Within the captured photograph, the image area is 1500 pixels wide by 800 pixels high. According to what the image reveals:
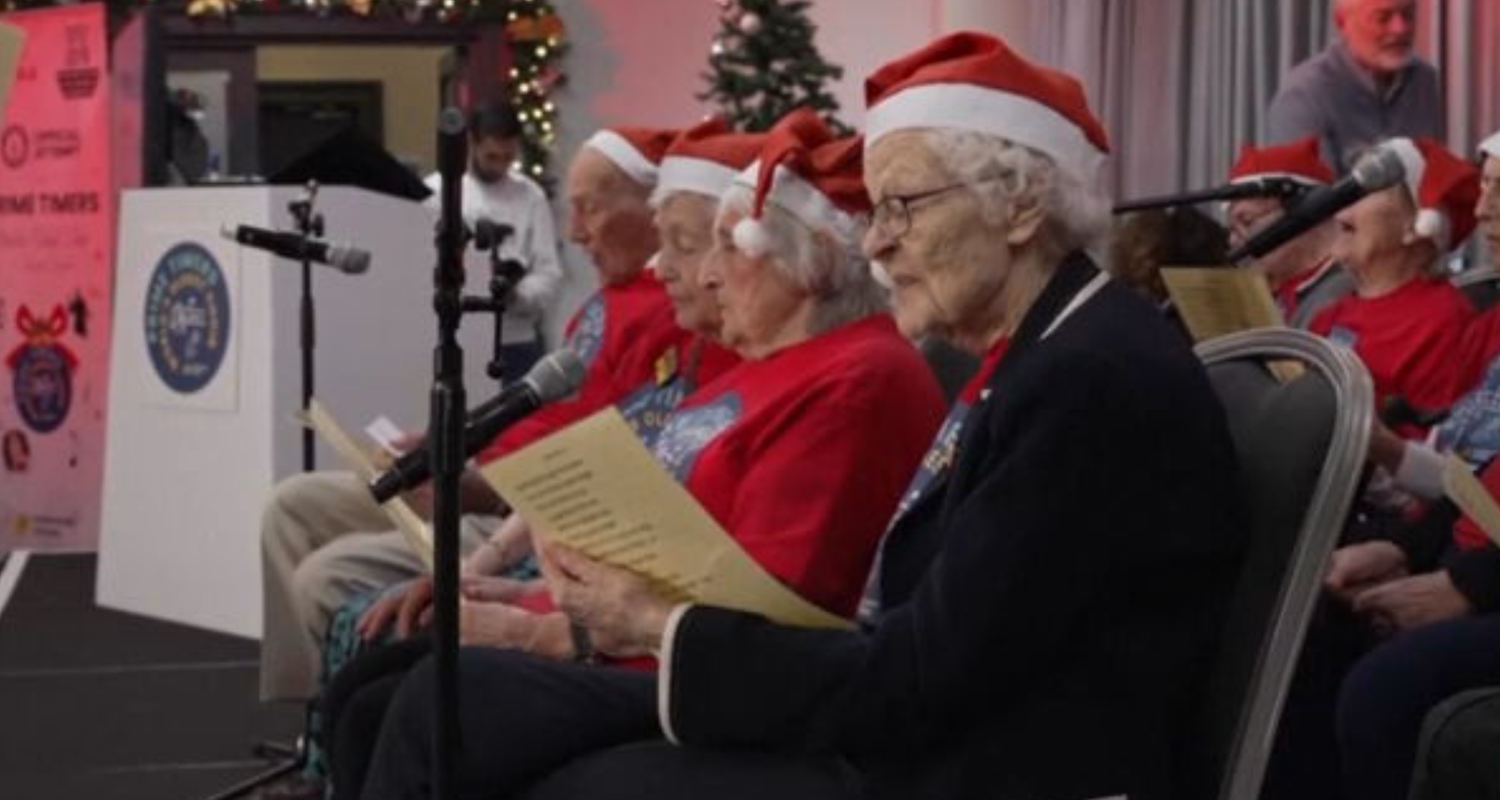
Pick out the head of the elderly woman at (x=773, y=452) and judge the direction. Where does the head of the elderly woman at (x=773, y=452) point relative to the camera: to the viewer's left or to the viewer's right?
to the viewer's left

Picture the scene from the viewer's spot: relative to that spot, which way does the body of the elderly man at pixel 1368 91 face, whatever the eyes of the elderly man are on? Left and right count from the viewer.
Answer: facing the viewer and to the right of the viewer

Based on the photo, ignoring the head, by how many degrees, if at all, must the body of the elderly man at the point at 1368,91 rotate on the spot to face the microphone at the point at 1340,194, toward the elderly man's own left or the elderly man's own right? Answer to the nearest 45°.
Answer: approximately 45° to the elderly man's own right

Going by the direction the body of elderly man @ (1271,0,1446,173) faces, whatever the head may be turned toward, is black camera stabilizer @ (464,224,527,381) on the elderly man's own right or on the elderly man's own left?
on the elderly man's own right

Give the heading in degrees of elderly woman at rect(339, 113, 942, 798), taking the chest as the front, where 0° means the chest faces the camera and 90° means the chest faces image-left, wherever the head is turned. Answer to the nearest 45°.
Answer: approximately 90°

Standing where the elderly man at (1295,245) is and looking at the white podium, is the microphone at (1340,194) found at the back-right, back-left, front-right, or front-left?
back-left

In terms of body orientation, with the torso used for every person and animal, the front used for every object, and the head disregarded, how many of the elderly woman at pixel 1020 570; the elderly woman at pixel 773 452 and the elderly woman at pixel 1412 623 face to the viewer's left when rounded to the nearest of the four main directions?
3

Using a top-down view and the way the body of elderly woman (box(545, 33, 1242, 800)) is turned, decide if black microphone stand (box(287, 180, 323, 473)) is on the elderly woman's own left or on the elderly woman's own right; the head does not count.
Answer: on the elderly woman's own right

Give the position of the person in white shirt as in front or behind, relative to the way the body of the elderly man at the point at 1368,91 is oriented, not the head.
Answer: behind

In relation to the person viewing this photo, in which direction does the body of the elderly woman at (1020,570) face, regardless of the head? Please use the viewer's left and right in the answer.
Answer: facing to the left of the viewer

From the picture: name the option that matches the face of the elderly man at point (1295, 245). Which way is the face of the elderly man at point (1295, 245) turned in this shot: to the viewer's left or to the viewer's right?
to the viewer's left

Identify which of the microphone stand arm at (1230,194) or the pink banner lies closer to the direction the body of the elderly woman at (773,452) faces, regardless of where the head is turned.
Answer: the pink banner

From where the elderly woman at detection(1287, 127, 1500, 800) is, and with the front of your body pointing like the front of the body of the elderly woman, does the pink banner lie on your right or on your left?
on your right

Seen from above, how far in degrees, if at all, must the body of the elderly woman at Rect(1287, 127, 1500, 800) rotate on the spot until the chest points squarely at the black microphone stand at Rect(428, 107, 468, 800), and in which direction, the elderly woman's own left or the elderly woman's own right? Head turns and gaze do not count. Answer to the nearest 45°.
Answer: approximately 45° to the elderly woman's own left

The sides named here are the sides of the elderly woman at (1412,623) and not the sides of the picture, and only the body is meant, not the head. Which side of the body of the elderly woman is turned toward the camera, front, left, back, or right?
left

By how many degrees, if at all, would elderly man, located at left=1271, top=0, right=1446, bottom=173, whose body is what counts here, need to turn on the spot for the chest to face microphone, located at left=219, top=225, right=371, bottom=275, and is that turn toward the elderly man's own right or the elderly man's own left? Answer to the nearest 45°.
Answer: approximately 90° to the elderly man's own right

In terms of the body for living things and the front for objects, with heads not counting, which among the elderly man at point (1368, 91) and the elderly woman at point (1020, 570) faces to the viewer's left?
the elderly woman
